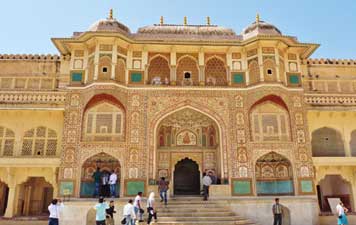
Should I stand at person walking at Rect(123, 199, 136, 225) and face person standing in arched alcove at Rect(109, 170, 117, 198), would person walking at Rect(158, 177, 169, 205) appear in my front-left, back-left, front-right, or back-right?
front-right

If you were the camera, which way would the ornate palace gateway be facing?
facing the viewer

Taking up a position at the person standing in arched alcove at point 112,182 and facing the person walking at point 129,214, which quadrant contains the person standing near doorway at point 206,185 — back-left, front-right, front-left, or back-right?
front-left

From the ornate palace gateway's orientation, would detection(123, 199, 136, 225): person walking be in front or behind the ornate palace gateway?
in front
